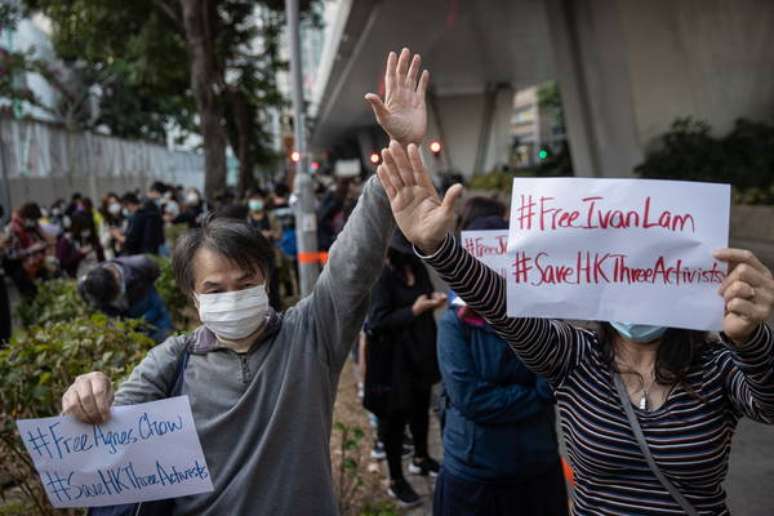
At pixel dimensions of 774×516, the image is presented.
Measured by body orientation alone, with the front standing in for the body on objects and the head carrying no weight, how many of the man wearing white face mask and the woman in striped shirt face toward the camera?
2

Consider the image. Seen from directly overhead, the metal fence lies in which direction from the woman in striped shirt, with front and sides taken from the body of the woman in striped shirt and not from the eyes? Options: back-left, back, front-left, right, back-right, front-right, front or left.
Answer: back-right

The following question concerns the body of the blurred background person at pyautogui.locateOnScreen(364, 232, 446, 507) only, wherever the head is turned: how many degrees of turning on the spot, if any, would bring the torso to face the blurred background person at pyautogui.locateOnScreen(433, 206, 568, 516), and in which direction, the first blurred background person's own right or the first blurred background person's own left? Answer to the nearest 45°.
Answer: approximately 45° to the first blurred background person's own right

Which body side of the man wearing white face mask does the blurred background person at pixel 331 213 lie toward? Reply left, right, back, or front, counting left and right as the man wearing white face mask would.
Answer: back

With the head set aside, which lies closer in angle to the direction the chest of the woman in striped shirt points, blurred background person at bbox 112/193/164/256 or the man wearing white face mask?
the man wearing white face mask

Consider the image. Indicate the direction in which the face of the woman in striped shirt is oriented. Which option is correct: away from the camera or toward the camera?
toward the camera

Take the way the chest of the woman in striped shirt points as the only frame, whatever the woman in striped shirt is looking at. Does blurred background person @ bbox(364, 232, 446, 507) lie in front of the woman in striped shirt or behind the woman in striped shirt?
behind

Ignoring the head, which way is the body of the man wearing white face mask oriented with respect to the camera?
toward the camera

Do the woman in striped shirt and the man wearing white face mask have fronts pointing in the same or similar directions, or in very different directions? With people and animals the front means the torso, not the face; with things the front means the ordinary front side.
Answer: same or similar directions

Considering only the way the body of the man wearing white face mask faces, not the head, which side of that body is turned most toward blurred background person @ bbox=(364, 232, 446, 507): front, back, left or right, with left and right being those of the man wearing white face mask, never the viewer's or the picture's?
back

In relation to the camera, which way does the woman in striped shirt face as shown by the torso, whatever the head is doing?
toward the camera

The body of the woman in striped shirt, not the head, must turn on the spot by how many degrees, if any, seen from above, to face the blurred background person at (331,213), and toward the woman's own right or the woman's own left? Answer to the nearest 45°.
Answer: approximately 135° to the woman's own right

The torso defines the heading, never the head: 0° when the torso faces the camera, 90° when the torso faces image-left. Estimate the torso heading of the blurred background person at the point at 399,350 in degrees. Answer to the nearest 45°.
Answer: approximately 315°
